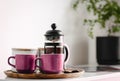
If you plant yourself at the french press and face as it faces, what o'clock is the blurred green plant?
The blurred green plant is roughly at 4 o'clock from the french press.

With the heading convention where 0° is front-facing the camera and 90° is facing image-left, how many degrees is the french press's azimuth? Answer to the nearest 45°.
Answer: approximately 90°
